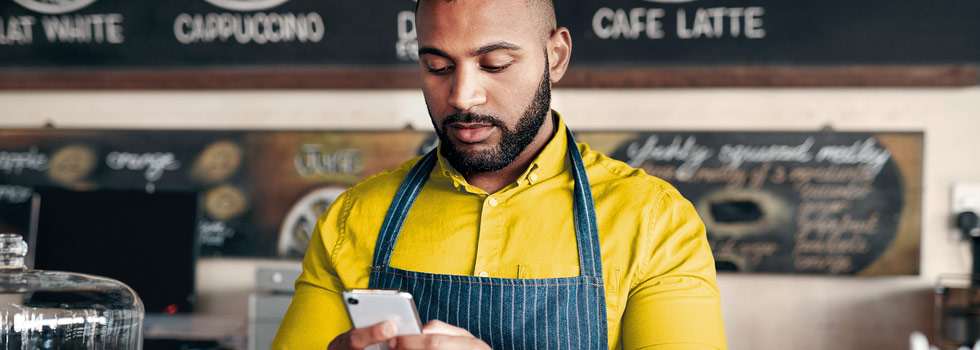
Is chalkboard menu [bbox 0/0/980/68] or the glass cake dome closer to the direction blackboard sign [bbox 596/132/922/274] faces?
the glass cake dome

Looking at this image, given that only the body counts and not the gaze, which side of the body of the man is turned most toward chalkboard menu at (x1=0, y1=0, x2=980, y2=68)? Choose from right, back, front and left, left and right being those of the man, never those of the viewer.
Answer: back

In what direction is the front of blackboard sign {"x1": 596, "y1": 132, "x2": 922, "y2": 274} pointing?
toward the camera

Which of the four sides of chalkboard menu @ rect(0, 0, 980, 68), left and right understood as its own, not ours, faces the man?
front

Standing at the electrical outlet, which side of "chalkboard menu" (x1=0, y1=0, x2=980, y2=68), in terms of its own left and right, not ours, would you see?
left

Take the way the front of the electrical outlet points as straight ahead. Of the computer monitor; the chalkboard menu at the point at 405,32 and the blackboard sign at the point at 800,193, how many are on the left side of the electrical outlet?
0

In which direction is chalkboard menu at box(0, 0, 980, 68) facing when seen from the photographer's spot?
facing the viewer

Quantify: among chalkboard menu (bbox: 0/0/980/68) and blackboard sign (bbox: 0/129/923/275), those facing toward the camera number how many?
2

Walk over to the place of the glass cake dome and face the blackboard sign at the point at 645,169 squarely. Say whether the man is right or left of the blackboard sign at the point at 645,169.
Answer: right

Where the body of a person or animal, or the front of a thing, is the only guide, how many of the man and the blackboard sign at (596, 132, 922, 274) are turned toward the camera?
2

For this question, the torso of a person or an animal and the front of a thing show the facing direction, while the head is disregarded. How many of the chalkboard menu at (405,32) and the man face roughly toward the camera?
2

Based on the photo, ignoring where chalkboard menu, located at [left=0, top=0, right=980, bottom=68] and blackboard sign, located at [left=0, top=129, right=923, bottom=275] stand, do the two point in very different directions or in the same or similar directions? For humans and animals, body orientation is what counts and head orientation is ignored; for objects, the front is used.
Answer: same or similar directions

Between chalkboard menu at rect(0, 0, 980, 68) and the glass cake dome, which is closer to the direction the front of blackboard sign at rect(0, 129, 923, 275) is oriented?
the glass cake dome

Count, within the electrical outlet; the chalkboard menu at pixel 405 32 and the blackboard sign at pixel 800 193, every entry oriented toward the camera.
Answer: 3

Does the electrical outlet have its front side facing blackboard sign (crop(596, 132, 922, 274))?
no

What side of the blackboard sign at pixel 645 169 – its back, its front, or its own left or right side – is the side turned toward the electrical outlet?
left

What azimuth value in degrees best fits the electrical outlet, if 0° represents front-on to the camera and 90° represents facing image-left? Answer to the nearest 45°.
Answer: approximately 0°

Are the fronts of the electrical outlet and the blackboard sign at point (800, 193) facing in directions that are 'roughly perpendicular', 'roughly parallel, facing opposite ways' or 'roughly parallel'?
roughly parallel

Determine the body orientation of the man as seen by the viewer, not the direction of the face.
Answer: toward the camera
